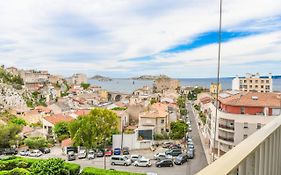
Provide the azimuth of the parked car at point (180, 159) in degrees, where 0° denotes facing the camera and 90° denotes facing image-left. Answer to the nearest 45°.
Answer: approximately 45°

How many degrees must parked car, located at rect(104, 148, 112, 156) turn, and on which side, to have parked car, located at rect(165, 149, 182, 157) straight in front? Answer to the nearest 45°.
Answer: approximately 90° to its left

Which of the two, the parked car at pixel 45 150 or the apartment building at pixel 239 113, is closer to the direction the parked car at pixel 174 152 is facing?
the parked car

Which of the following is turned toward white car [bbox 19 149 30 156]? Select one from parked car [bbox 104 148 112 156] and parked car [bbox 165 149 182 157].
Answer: parked car [bbox 165 149 182 157]

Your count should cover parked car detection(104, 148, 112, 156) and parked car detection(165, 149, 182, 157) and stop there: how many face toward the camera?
1

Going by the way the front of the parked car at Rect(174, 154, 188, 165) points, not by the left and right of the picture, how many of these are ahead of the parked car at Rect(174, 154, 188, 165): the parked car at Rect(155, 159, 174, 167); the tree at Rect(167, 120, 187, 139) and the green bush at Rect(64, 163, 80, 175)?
2

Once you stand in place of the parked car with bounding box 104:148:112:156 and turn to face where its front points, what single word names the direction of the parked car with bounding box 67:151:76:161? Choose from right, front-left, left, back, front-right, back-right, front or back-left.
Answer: right

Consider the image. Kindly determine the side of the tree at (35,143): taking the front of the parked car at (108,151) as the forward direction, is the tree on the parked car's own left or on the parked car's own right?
on the parked car's own right

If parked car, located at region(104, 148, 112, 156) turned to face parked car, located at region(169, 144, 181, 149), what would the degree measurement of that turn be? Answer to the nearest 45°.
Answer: approximately 90° to its left

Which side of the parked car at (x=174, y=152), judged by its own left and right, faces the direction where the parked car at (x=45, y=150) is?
front

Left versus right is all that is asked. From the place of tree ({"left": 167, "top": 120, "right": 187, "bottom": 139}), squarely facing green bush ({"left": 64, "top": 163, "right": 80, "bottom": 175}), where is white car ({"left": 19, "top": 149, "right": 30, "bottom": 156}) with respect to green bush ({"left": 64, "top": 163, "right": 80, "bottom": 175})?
right

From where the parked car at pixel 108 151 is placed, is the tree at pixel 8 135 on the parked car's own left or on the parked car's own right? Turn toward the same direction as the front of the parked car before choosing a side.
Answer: on the parked car's own right

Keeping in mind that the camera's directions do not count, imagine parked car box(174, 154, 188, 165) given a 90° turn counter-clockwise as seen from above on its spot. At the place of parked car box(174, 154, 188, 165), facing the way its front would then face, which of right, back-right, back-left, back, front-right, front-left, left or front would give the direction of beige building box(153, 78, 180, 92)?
back-left

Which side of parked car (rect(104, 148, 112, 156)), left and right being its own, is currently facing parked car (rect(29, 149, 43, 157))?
right

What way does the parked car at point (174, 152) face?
to the viewer's left
